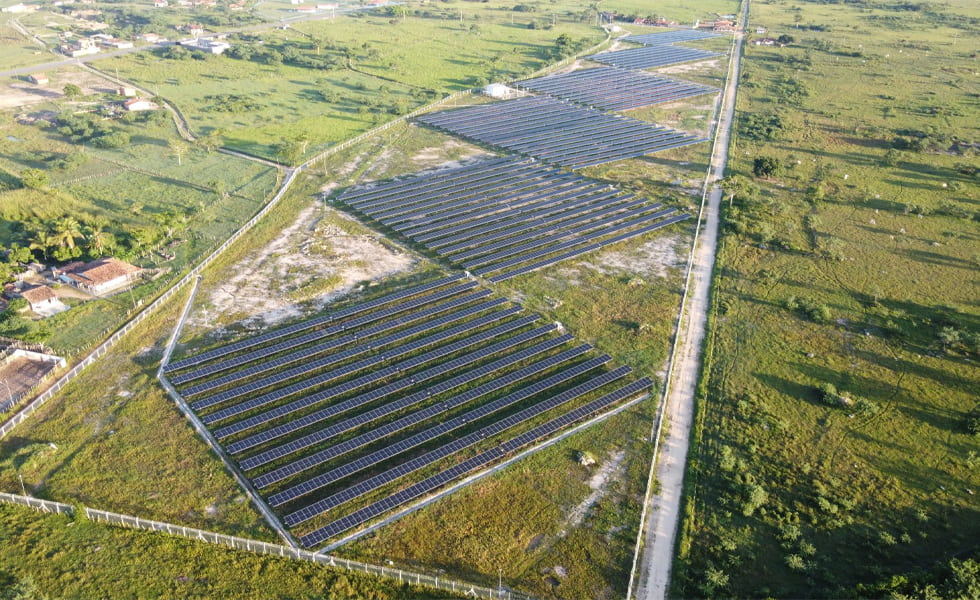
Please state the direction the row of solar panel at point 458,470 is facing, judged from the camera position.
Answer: facing the viewer and to the right of the viewer

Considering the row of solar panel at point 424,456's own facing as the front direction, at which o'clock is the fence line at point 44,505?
The fence line is roughly at 4 o'clock from the row of solar panel.

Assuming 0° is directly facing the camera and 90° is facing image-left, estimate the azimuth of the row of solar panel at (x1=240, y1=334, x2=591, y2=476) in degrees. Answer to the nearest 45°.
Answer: approximately 315°

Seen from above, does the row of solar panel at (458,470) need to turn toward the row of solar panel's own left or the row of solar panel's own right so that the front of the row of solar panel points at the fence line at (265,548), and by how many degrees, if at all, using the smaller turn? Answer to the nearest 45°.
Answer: approximately 90° to the row of solar panel's own right

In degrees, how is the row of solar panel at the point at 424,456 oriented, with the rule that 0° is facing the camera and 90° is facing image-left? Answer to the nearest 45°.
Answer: approximately 315°

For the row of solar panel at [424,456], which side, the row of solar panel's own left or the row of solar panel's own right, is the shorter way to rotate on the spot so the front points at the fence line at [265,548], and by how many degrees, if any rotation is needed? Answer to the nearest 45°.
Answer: approximately 90° to the row of solar panel's own right
